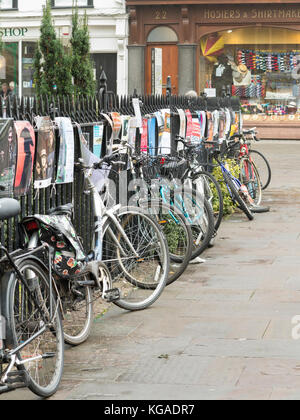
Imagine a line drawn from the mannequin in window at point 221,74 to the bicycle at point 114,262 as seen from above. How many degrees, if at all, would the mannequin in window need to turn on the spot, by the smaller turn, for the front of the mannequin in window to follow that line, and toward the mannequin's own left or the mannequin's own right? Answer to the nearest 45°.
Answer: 0° — it already faces it

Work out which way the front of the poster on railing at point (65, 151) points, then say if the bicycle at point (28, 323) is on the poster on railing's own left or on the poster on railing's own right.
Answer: on the poster on railing's own right

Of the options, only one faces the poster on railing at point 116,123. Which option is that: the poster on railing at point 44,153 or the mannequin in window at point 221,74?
the mannequin in window

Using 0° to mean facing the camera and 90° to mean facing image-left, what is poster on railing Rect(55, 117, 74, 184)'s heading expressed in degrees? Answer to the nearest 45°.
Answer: approximately 315°

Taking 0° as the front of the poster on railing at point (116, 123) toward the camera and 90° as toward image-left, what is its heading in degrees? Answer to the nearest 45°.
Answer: approximately 315°

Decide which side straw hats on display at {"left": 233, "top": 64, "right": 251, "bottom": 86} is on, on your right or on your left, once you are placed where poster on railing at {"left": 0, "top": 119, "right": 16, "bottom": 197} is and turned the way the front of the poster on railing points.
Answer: on your left

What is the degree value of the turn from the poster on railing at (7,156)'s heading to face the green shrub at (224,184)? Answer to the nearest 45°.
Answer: approximately 90° to its left

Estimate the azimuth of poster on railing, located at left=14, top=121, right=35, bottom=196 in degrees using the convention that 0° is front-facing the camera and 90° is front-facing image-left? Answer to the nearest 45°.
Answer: approximately 315°
